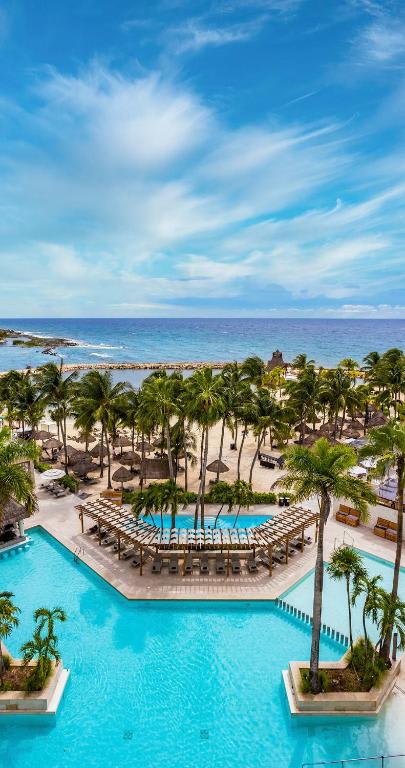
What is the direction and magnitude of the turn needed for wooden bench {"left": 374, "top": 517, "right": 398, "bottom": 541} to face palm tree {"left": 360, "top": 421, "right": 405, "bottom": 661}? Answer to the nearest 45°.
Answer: approximately 45° to its left

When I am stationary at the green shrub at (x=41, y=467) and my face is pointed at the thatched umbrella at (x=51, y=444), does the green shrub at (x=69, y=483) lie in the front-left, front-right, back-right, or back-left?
back-right

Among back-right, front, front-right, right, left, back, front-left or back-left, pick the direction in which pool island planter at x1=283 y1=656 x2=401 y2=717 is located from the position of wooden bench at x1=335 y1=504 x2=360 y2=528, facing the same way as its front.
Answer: front-left

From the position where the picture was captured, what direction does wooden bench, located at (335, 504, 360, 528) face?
facing the viewer and to the left of the viewer

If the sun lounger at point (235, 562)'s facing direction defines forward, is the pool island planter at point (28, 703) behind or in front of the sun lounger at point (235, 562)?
in front

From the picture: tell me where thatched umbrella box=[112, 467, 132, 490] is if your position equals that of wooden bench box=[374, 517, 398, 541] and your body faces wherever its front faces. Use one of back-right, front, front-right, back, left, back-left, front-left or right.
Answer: front-right

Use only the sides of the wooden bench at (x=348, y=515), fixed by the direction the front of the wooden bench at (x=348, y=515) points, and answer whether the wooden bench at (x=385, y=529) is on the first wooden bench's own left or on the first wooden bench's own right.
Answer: on the first wooden bench's own left

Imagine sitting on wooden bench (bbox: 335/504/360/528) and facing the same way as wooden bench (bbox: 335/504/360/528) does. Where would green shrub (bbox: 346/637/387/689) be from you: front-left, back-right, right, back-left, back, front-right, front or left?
front-left

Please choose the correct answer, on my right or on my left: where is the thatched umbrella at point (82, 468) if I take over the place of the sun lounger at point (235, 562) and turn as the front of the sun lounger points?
on my right

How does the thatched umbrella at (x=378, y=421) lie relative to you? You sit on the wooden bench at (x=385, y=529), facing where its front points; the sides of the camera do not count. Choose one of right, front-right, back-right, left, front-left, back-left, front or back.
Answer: back-right

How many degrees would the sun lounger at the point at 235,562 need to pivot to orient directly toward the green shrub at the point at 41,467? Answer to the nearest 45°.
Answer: approximately 135° to its right

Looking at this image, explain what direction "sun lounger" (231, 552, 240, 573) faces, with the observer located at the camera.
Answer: facing the viewer
